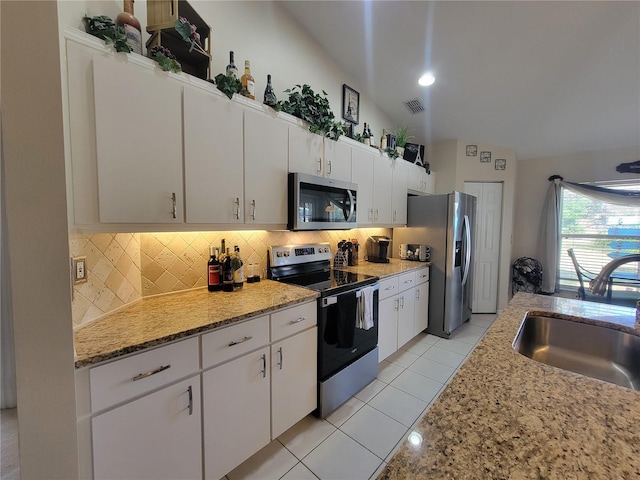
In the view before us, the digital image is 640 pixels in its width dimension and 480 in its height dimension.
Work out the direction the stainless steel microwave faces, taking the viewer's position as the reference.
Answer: facing the viewer and to the right of the viewer

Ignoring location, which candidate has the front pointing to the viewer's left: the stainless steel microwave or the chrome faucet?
the chrome faucet

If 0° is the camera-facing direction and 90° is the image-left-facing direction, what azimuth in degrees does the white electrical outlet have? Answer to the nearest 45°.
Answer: approximately 315°

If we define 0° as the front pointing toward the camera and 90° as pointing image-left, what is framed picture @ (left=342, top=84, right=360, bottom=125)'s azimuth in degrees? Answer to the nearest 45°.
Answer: approximately 315°

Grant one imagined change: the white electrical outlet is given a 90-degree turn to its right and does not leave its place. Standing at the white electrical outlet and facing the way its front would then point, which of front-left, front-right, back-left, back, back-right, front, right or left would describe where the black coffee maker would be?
back-left

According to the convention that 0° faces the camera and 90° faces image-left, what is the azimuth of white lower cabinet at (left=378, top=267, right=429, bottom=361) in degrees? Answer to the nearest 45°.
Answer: approximately 315°

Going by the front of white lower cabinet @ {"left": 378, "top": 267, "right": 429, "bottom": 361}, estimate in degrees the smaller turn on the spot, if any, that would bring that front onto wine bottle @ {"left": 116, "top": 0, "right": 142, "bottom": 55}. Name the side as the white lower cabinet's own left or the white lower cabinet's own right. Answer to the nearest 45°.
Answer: approximately 90° to the white lower cabinet's own right

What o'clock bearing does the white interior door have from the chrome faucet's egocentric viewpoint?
The white interior door is roughly at 2 o'clock from the chrome faucet.

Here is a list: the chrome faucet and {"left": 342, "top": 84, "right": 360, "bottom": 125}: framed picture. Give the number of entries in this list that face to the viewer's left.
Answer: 1

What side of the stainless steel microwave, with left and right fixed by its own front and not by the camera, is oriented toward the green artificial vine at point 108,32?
right

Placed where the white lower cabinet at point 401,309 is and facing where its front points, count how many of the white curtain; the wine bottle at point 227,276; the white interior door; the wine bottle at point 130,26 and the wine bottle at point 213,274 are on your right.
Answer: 3

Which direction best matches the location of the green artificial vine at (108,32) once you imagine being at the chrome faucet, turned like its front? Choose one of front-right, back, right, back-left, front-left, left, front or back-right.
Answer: front-left

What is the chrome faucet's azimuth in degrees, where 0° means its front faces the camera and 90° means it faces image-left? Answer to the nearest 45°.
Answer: approximately 90°
